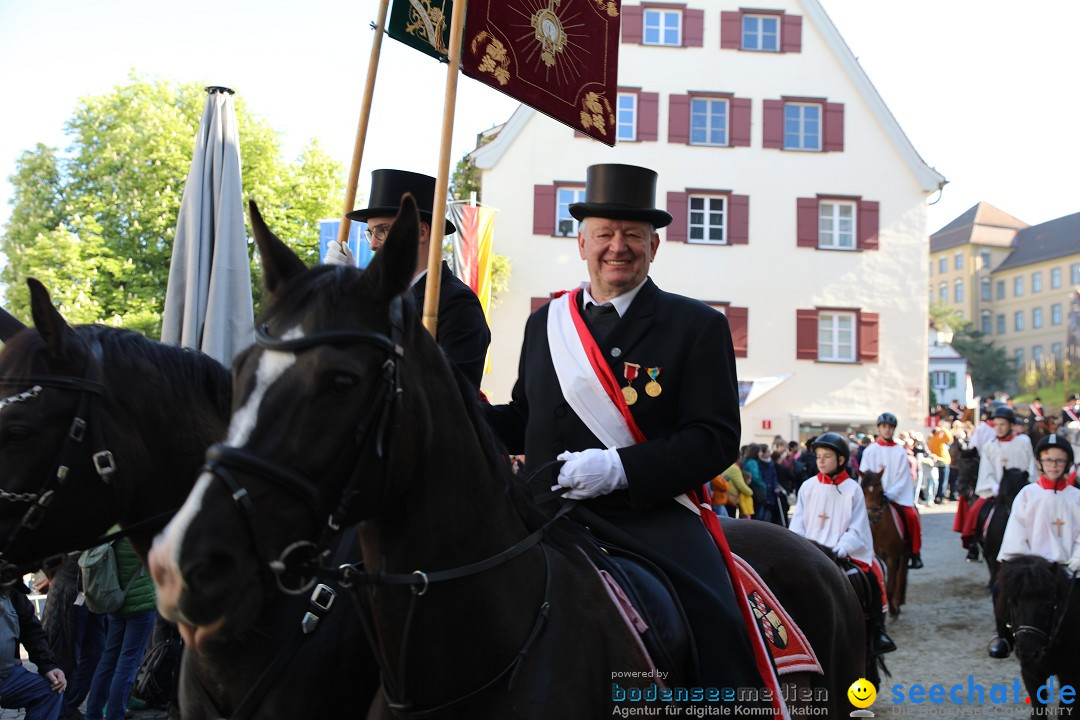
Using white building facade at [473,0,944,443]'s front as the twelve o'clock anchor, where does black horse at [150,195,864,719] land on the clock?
The black horse is roughly at 12 o'clock from the white building facade.

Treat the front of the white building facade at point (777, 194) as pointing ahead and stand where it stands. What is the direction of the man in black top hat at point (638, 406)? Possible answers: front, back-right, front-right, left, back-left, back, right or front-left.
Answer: front

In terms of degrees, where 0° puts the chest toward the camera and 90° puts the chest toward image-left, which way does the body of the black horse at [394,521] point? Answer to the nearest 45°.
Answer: approximately 45°

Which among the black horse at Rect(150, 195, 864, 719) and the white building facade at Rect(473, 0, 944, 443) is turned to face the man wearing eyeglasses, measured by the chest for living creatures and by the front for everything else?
the white building facade

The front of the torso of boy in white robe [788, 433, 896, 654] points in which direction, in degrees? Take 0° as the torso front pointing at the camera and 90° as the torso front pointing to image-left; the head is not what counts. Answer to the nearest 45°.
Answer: approximately 45°

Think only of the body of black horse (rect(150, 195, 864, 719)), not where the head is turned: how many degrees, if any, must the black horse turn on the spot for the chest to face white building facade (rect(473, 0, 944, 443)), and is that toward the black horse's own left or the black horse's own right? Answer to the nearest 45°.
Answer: approximately 135° to the black horse's own right

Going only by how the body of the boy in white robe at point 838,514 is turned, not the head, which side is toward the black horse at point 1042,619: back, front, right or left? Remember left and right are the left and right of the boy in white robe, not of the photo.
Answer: left

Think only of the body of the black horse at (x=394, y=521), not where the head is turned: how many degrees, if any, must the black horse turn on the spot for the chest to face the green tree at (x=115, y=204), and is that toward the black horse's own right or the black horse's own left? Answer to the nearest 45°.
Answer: approximately 90° to the black horse's own right

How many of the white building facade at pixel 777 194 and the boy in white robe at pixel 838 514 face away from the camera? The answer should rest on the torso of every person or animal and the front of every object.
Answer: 0

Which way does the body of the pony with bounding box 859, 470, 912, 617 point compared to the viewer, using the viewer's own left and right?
facing the viewer and to the left of the viewer

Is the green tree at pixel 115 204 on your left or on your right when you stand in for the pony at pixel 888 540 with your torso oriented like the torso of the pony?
on your right

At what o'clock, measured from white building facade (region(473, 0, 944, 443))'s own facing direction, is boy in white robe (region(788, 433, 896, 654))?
The boy in white robe is roughly at 12 o'clock from the white building facade.

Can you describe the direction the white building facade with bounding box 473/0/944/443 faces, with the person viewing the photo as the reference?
facing the viewer

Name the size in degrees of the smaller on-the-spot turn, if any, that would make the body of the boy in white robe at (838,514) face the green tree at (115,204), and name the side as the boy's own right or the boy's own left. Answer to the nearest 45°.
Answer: approximately 90° to the boy's own right
